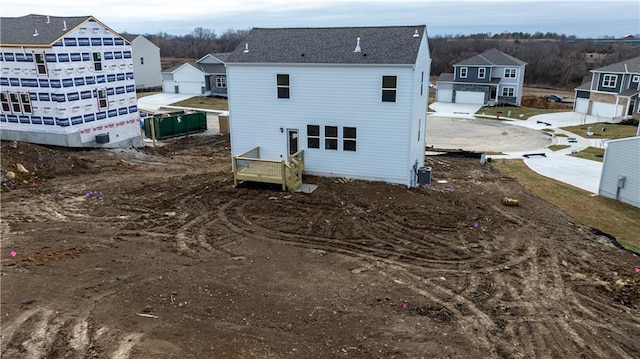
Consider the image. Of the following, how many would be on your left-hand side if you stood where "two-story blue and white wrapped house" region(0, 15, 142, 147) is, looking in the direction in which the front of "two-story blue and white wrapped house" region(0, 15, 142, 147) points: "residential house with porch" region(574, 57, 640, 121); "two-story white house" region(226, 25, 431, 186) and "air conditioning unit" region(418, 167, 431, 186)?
0

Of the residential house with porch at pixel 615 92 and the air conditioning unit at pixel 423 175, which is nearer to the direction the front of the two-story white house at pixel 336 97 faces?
the residential house with porch

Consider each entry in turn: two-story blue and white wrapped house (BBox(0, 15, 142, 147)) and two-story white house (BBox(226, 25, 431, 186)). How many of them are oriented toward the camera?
0

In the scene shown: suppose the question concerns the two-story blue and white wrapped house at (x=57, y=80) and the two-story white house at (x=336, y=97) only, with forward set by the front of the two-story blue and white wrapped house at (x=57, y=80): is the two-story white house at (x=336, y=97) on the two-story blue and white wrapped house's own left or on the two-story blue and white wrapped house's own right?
on the two-story blue and white wrapped house's own right

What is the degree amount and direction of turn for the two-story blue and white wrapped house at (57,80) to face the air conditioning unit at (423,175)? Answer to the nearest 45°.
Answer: approximately 90° to its right

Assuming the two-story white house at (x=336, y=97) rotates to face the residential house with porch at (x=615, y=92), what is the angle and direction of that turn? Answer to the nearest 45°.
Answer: approximately 45° to its right

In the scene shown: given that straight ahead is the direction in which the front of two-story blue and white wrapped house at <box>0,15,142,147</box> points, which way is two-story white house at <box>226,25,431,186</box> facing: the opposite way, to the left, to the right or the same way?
the same way

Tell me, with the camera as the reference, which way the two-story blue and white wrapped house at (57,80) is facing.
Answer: facing away from the viewer and to the right of the viewer

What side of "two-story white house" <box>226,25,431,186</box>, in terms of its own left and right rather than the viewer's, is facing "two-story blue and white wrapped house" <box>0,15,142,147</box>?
left

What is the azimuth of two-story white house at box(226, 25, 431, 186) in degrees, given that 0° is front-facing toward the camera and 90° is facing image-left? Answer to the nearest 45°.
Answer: approximately 180°

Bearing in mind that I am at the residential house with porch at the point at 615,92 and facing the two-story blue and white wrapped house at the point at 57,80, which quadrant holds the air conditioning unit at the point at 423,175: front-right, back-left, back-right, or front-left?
front-left
